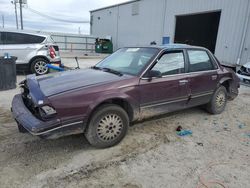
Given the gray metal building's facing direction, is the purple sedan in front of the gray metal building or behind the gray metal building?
in front

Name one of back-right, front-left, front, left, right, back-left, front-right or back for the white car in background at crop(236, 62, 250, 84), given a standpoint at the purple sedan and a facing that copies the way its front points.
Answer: back

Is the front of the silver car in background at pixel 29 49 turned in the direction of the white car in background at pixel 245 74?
no

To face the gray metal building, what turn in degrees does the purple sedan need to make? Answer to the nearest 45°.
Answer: approximately 135° to its right

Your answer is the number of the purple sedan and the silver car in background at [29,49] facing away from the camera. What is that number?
0

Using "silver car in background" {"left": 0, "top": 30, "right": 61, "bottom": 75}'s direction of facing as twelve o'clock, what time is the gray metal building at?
The gray metal building is roughly at 5 o'clock from the silver car in background.

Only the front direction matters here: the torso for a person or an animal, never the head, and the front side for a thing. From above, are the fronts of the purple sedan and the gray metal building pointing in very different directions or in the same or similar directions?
same or similar directions

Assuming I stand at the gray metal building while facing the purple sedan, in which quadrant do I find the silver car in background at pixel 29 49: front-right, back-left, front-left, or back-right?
front-right

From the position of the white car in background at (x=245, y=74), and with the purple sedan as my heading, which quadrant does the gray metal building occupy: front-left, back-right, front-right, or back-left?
back-right

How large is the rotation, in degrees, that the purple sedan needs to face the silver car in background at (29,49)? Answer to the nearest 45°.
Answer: approximately 90° to its right

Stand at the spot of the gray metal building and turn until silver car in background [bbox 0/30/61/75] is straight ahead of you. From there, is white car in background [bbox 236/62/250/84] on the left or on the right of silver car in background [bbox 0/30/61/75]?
left

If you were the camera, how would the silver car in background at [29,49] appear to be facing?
facing to the left of the viewer
